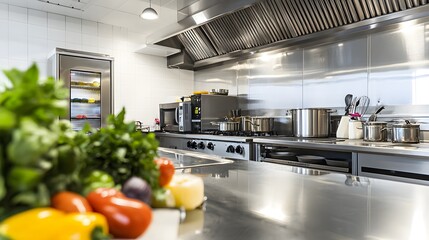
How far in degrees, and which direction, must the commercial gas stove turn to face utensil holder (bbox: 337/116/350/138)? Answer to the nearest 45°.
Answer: approximately 135° to its left

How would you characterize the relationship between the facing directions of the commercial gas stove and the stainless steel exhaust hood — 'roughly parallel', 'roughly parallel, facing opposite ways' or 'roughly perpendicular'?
roughly parallel

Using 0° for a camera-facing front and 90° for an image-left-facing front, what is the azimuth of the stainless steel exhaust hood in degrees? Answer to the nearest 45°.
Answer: approximately 45°

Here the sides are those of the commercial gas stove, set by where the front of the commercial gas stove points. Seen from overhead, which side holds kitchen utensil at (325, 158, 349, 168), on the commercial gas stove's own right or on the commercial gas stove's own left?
on the commercial gas stove's own left

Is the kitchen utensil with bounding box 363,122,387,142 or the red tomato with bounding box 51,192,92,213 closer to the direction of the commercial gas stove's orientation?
the red tomato

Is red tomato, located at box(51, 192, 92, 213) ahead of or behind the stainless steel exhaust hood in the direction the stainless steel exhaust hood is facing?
ahead

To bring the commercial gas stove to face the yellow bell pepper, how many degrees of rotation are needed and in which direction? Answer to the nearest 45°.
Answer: approximately 45° to its left

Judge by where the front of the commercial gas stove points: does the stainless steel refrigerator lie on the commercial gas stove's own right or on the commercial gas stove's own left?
on the commercial gas stove's own right

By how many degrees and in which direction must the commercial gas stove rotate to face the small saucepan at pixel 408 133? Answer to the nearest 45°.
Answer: approximately 90° to its left

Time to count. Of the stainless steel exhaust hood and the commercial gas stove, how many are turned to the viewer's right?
0

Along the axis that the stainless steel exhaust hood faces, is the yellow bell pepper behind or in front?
in front

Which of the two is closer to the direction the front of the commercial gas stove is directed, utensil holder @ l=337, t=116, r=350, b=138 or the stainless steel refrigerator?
the stainless steel refrigerator
